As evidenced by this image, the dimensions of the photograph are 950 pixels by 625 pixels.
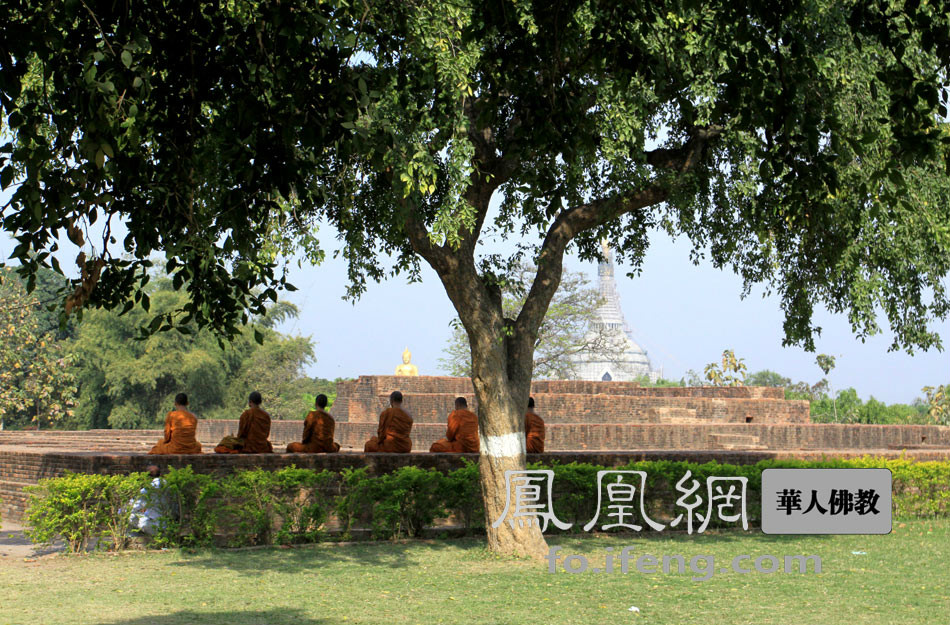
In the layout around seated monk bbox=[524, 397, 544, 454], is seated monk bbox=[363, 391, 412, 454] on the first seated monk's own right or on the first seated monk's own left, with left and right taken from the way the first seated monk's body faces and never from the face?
on the first seated monk's own left

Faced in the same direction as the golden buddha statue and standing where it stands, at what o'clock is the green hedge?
The green hedge is roughly at 12 o'clock from the golden buddha statue.

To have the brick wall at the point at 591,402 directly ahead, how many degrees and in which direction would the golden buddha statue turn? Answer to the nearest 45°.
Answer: approximately 45° to its left

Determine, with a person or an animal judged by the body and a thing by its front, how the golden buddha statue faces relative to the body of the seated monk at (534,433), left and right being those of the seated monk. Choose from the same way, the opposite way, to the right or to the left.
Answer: the opposite way

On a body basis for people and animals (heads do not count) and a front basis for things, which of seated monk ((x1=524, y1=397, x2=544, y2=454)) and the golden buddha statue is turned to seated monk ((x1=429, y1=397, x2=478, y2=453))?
the golden buddha statue

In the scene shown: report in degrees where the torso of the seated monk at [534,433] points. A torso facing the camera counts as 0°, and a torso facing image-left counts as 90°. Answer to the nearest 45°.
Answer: approximately 180°

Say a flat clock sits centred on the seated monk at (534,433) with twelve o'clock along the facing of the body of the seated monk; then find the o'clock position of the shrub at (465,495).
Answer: The shrub is roughly at 7 o'clock from the seated monk.

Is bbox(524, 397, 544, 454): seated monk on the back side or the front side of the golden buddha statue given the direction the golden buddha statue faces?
on the front side

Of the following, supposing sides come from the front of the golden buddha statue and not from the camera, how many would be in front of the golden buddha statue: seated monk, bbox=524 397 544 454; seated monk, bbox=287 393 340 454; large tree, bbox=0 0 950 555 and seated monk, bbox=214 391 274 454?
4

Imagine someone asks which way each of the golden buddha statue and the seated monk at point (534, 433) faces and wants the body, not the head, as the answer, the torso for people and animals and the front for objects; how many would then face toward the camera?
1

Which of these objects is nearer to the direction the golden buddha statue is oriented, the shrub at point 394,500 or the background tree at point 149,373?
the shrub

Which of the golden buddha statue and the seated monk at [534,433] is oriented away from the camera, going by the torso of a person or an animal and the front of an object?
the seated monk

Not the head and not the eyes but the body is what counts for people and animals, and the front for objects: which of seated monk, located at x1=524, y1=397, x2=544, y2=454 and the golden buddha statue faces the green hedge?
the golden buddha statue
